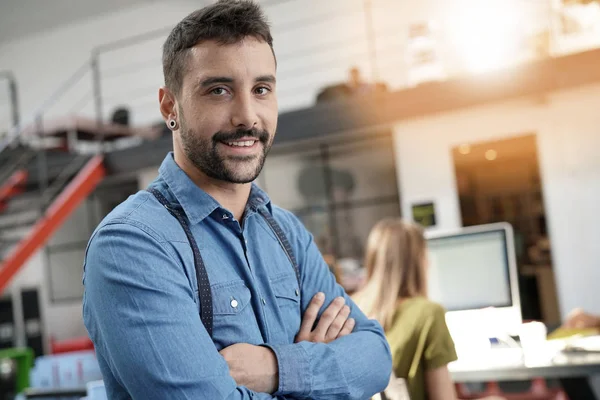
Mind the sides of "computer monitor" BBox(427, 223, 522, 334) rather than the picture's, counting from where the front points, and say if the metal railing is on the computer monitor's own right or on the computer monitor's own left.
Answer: on the computer monitor's own right

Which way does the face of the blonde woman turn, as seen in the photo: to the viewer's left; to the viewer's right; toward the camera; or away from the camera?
away from the camera

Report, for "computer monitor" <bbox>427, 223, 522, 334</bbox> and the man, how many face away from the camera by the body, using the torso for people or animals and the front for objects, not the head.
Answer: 0

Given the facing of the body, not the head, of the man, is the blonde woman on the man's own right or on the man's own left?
on the man's own left

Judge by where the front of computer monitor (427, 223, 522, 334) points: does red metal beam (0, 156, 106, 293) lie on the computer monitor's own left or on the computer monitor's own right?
on the computer monitor's own right

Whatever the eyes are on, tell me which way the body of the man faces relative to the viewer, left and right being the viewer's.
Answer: facing the viewer and to the right of the viewer

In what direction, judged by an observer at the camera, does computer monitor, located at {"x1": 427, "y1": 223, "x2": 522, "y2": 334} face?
facing the viewer and to the left of the viewer

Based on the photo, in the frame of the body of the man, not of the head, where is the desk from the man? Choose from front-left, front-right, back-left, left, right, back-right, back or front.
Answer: left

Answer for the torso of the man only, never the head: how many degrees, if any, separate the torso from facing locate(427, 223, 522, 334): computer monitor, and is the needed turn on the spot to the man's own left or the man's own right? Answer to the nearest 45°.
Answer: approximately 90° to the man's own left

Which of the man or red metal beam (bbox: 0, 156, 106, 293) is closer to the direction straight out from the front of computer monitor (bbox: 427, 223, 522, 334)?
the man

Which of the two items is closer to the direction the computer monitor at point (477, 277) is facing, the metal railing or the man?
the man
